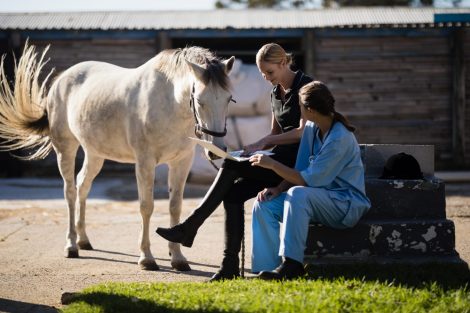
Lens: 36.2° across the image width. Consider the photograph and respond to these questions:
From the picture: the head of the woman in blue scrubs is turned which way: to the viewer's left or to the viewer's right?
to the viewer's left

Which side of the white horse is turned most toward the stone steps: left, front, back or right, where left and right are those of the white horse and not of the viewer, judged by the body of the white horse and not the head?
front

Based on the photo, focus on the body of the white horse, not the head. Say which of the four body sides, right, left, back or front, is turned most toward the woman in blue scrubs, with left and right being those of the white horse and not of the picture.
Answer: front

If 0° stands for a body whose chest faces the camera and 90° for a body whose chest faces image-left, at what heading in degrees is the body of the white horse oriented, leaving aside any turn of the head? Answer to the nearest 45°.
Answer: approximately 315°
